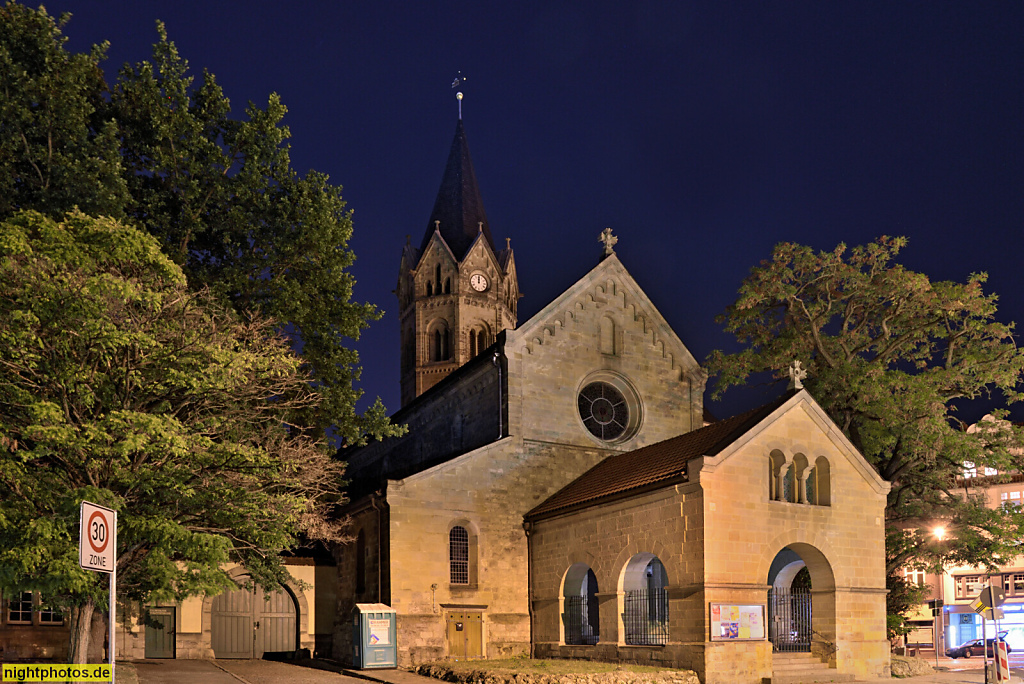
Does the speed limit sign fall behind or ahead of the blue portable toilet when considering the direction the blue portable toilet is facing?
ahead

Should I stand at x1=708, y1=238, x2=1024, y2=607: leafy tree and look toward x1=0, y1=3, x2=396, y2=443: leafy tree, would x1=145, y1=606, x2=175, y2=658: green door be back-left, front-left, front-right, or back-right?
front-right

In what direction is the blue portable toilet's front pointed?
toward the camera

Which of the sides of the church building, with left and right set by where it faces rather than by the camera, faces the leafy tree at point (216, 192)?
right

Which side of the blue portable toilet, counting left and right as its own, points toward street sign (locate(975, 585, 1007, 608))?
left

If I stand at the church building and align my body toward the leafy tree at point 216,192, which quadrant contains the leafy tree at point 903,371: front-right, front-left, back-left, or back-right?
back-left

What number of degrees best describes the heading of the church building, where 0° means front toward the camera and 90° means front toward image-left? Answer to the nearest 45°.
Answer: approximately 315°

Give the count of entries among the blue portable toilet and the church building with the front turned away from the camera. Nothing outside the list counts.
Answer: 0
